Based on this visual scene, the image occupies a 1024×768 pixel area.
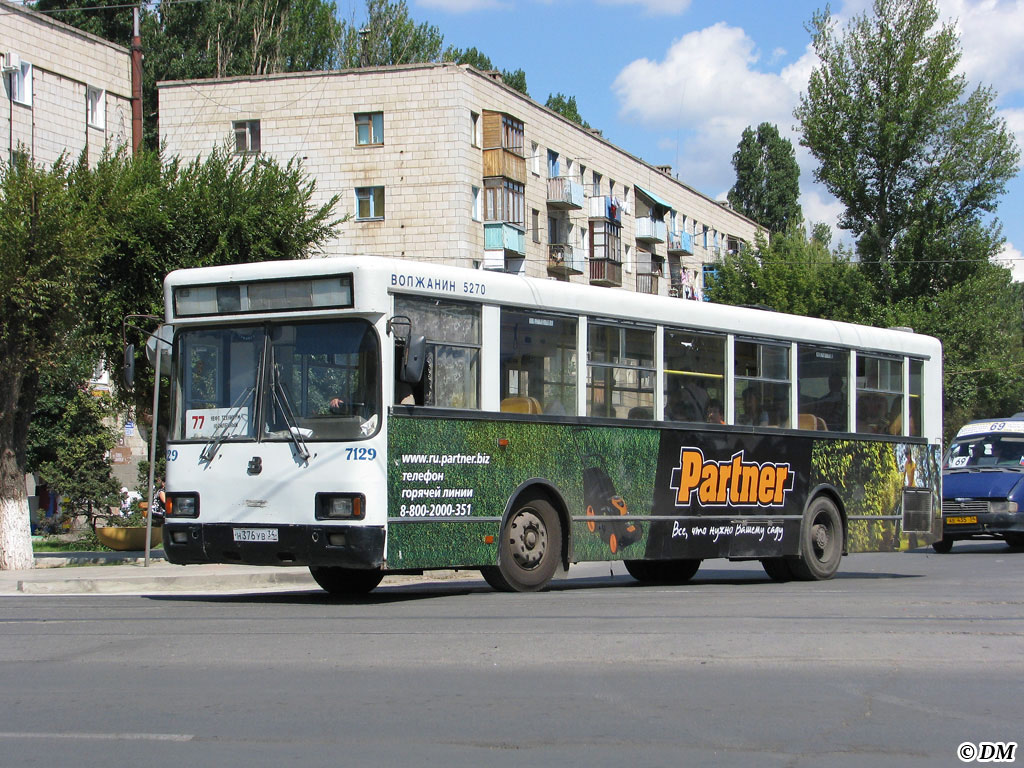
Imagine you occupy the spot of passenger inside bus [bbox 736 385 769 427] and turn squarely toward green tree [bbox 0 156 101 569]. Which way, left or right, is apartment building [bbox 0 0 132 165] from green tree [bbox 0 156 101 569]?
right

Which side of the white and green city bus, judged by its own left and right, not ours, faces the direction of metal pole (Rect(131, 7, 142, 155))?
right

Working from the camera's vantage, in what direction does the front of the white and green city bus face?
facing the viewer and to the left of the viewer

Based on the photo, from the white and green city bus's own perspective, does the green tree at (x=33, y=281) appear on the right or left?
on its right

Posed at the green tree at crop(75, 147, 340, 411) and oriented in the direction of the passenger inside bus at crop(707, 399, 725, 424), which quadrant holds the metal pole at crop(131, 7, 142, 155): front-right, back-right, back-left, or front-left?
back-left

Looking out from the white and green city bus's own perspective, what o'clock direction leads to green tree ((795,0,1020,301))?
The green tree is roughly at 5 o'clock from the white and green city bus.
